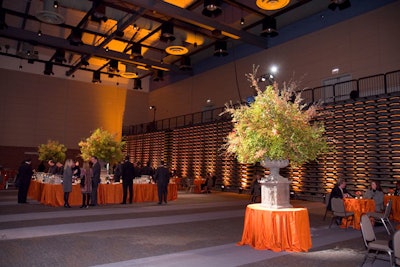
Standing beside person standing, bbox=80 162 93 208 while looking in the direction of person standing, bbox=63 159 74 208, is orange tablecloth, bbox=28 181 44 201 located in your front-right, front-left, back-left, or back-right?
front-right

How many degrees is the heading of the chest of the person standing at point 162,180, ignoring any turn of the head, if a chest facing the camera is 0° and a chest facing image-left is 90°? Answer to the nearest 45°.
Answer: approximately 180°
